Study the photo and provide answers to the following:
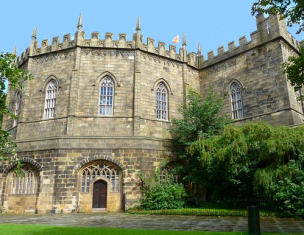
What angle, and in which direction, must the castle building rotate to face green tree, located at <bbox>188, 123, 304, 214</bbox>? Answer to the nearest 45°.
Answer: approximately 45° to its left

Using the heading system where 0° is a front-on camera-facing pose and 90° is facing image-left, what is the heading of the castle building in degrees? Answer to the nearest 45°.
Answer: approximately 0°
